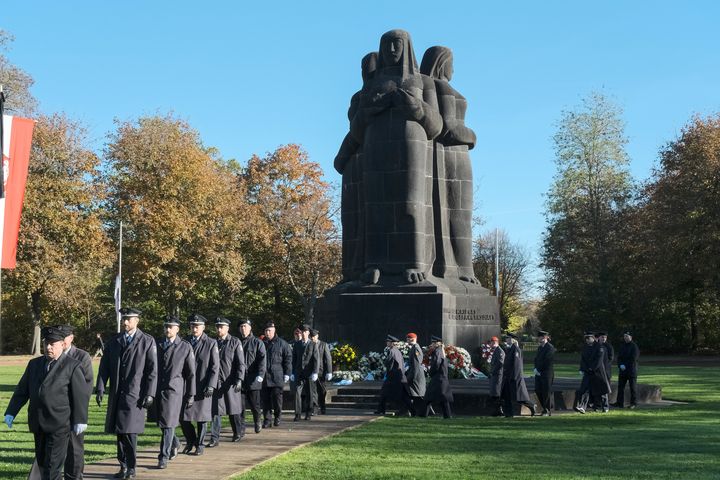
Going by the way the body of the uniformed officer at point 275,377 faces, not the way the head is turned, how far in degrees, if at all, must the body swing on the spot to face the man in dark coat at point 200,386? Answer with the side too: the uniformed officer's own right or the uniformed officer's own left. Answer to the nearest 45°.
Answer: approximately 45° to the uniformed officer's own left

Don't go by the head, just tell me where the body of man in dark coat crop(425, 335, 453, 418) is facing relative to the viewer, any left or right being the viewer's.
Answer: facing to the left of the viewer

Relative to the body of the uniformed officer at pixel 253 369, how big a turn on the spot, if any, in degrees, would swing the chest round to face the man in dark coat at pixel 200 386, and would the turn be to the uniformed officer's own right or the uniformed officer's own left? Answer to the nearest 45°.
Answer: approximately 45° to the uniformed officer's own left

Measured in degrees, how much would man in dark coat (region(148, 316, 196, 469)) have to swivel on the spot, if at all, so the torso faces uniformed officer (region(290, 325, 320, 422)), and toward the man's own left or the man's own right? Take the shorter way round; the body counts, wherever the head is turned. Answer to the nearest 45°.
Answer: approximately 180°

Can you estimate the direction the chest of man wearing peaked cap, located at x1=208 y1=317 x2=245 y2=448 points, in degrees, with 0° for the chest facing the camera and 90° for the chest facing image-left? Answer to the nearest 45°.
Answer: approximately 45°

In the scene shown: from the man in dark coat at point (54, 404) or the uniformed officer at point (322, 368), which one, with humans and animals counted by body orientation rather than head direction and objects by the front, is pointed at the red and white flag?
the uniformed officer

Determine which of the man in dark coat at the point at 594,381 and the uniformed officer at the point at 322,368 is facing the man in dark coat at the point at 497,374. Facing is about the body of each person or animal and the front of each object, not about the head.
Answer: the man in dark coat at the point at 594,381

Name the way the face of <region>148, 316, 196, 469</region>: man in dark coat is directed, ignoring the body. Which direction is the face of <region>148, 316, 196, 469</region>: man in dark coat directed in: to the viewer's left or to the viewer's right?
to the viewer's left

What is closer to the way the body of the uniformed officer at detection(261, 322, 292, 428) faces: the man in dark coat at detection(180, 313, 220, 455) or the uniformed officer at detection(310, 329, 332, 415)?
the man in dark coat

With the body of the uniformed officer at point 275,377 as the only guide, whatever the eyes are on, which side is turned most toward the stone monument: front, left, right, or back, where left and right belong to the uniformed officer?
back

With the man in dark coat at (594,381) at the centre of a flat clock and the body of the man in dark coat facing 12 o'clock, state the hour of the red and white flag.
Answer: The red and white flag is roughly at 12 o'clock from the man in dark coat.

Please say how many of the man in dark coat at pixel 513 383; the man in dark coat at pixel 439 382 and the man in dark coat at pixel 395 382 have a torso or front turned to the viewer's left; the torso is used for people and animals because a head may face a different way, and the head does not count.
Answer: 3

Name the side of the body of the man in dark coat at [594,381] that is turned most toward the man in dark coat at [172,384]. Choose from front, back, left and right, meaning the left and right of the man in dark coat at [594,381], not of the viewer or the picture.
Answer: front

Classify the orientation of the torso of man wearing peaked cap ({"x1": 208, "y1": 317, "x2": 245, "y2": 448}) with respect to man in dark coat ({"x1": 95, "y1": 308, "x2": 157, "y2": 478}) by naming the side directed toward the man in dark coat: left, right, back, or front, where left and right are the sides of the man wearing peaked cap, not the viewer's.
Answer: front

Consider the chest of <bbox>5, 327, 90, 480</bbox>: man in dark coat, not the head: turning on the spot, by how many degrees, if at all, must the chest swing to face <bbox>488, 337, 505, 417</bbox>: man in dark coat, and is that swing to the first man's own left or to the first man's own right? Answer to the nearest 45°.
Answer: approximately 180°

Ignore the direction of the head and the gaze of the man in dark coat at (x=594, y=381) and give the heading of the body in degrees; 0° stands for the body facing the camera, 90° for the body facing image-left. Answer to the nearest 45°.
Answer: approximately 45°

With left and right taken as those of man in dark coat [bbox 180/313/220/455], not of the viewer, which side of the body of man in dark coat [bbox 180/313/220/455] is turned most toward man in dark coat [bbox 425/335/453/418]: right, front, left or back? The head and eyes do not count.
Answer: back
